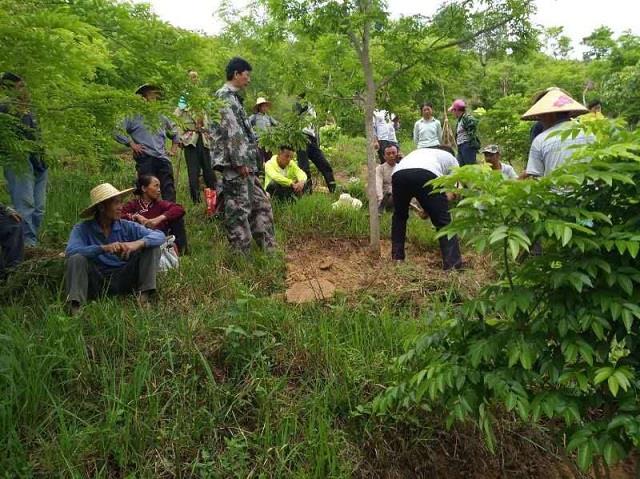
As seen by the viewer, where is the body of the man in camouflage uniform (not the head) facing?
to the viewer's right

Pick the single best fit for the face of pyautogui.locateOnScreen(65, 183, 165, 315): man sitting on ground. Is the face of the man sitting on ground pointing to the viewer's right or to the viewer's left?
to the viewer's right
